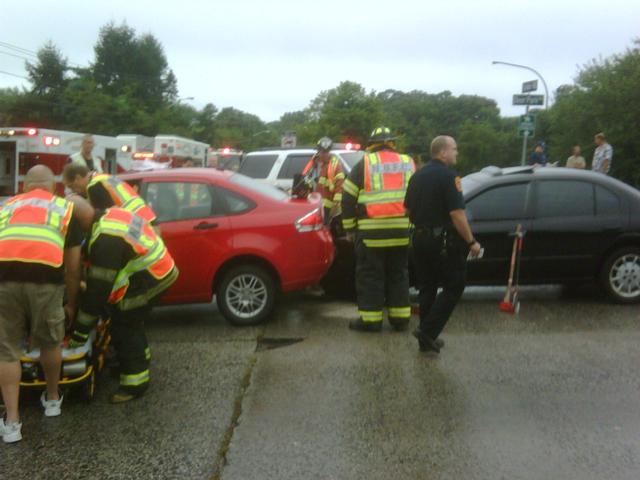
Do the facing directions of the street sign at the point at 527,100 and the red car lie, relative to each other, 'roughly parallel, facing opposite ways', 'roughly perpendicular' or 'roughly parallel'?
roughly perpendicular

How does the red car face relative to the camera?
to the viewer's left

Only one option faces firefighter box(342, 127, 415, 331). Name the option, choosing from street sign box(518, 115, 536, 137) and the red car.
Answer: the street sign

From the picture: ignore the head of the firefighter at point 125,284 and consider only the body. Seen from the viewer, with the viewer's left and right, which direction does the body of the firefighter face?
facing to the left of the viewer

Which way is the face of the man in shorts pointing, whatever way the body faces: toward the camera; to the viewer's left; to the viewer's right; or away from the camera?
away from the camera

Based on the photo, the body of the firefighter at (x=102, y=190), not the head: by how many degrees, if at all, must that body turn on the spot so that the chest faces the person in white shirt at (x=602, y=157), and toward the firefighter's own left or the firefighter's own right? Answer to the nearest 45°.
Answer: approximately 135° to the firefighter's own right

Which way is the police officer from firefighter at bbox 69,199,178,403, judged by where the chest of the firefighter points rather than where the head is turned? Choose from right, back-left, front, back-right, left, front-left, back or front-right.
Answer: back

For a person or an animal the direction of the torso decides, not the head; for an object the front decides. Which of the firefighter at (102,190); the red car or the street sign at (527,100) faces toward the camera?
the street sign

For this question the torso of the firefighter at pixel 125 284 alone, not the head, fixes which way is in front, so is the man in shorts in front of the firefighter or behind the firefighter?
in front

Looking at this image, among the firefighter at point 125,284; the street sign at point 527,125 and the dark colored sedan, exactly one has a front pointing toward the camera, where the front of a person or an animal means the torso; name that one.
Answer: the street sign
